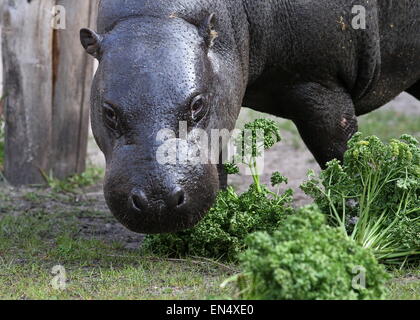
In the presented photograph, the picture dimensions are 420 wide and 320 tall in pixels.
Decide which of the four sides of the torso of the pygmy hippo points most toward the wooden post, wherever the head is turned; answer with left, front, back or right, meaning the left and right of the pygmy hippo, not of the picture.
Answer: right

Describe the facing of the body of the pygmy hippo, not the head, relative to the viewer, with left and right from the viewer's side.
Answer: facing the viewer and to the left of the viewer
